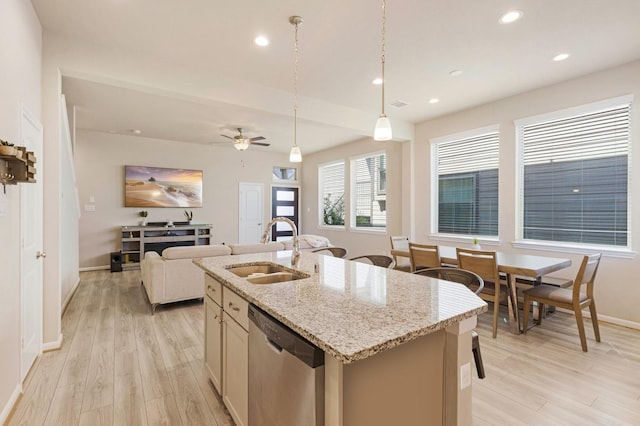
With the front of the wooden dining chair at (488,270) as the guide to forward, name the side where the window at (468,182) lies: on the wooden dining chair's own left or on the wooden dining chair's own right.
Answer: on the wooden dining chair's own left

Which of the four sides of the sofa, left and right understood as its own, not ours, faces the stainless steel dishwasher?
back

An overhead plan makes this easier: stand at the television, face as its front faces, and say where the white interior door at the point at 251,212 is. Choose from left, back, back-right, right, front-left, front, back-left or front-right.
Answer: left

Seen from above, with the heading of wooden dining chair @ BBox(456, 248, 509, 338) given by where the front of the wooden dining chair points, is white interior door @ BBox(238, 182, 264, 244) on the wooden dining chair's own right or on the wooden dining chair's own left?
on the wooden dining chair's own left

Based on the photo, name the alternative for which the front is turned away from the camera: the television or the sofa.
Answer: the sofa

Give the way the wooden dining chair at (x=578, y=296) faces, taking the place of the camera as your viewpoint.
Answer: facing away from the viewer and to the left of the viewer

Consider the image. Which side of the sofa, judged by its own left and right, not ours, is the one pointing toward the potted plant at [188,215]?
front

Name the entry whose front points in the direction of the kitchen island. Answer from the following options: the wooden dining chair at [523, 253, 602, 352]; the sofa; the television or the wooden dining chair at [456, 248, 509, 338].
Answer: the television

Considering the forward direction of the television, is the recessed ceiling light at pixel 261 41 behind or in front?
in front

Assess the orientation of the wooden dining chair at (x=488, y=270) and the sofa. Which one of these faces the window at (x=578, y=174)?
the wooden dining chair

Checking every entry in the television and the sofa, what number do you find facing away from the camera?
1

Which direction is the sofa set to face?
away from the camera
